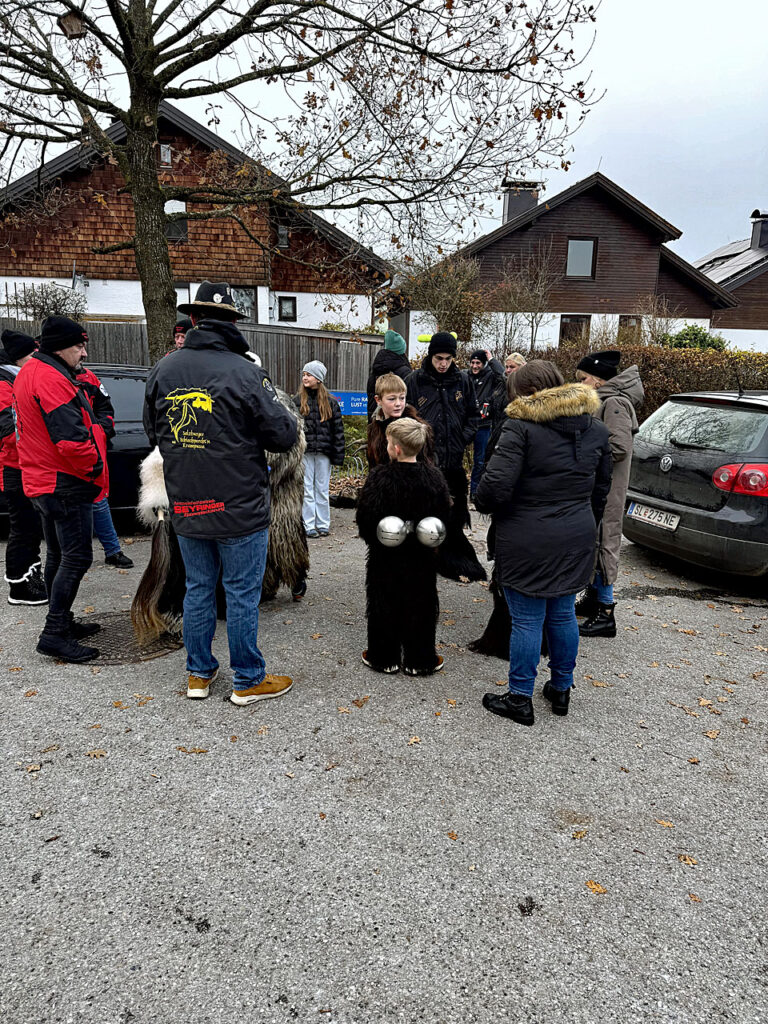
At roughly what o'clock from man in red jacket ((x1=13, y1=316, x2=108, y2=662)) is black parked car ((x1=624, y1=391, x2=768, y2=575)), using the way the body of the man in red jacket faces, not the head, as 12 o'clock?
The black parked car is roughly at 12 o'clock from the man in red jacket.

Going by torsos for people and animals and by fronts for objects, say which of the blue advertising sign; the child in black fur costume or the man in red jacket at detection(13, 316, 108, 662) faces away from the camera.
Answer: the child in black fur costume

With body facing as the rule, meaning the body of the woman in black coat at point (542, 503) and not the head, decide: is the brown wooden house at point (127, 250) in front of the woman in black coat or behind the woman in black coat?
in front

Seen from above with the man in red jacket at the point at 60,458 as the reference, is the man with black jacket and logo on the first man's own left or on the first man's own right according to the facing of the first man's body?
on the first man's own right

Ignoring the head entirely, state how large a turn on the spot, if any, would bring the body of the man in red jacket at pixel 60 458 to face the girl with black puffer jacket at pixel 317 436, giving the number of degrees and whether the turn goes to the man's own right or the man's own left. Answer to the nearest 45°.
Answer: approximately 45° to the man's own left

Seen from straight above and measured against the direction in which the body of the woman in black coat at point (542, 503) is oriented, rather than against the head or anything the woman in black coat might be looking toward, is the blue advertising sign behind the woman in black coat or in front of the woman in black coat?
in front

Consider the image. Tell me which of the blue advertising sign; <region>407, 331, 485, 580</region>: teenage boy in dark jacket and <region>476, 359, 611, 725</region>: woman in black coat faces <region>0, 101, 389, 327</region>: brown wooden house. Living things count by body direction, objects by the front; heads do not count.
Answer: the woman in black coat

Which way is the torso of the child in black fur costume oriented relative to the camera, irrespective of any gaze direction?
away from the camera

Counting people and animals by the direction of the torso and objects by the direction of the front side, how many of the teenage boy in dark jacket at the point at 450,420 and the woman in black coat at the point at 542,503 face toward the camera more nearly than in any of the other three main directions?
1

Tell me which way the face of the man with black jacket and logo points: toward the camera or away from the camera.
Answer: away from the camera

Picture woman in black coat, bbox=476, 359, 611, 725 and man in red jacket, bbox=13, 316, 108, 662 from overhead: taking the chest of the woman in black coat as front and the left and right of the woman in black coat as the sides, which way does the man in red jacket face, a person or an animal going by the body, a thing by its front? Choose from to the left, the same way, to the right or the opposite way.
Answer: to the right

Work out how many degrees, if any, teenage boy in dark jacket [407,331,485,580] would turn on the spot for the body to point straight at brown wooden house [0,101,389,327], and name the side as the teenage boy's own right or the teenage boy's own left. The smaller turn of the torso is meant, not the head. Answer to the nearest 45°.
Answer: approximately 135° to the teenage boy's own right

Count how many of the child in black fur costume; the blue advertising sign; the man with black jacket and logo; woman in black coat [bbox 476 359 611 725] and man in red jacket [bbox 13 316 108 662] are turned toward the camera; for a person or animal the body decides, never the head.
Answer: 1

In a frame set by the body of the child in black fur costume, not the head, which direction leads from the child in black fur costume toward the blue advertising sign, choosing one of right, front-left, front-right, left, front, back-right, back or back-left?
front

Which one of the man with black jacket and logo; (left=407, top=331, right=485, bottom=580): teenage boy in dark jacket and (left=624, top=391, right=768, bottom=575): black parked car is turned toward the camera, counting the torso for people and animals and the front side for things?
the teenage boy in dark jacket

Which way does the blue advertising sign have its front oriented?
toward the camera

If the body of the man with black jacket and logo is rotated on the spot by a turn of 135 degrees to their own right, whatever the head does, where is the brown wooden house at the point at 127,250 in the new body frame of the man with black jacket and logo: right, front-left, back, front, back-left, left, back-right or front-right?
back

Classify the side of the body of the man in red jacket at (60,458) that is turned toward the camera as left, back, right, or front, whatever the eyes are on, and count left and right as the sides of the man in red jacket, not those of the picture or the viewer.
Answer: right
